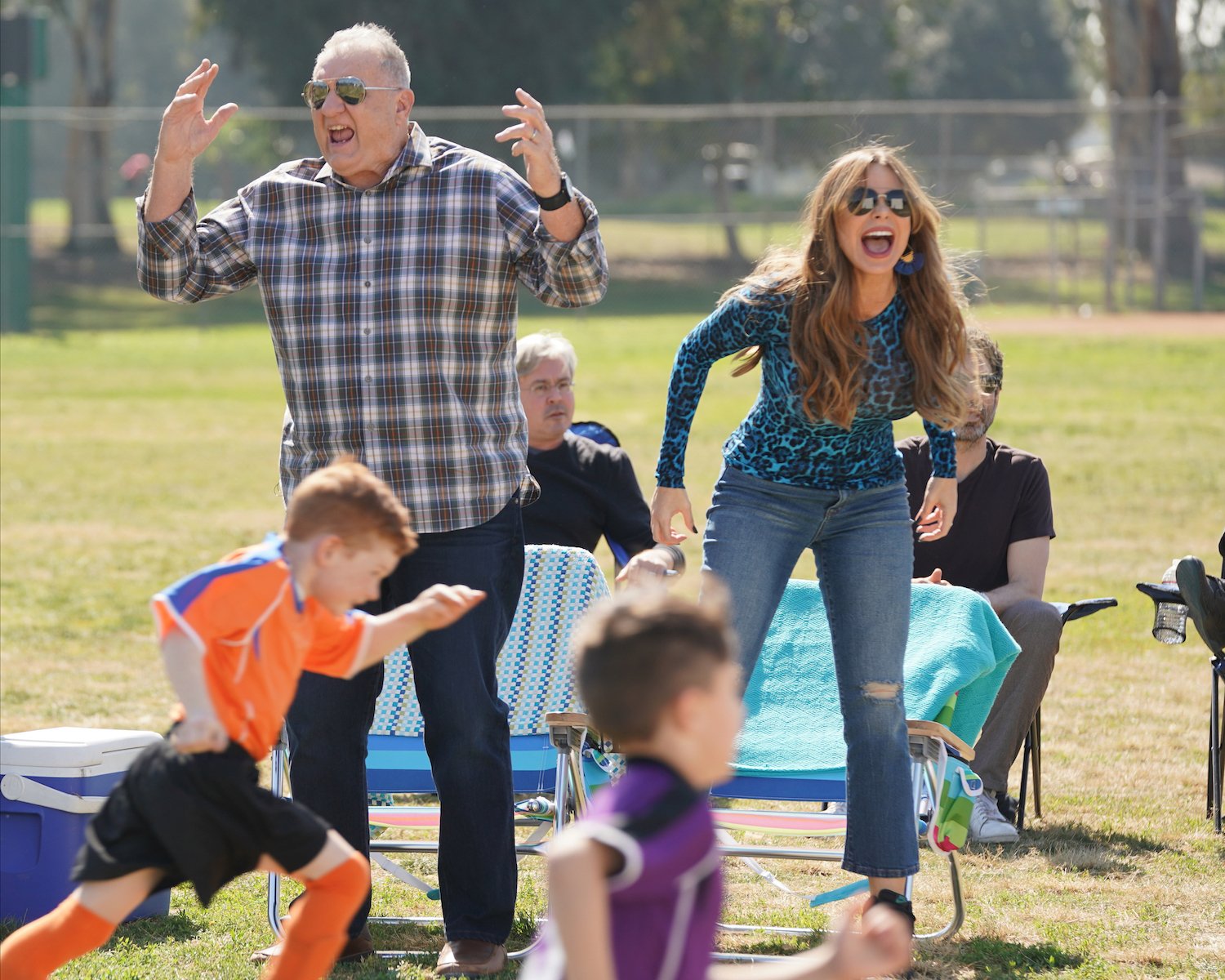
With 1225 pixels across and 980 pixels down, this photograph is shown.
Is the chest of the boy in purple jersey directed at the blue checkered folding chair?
no

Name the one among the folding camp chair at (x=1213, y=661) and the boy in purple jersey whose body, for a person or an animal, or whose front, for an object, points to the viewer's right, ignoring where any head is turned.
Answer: the boy in purple jersey

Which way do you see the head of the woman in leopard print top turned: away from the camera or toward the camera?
toward the camera

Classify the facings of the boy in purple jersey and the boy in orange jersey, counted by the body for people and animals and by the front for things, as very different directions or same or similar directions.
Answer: same or similar directions

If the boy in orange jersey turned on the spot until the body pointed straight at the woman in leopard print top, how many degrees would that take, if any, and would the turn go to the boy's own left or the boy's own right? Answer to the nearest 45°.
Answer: approximately 45° to the boy's own left

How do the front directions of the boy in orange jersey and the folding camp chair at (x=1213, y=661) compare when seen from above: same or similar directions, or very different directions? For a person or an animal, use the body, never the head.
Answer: very different directions

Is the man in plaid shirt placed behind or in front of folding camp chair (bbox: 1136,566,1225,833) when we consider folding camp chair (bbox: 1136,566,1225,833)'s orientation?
in front

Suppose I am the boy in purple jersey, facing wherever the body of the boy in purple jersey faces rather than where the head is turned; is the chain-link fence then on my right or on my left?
on my left

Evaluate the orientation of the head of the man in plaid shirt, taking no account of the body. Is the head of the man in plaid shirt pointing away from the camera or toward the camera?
toward the camera

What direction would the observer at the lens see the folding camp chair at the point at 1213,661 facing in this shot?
facing the viewer and to the left of the viewer

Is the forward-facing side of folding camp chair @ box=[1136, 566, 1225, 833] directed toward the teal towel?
yes

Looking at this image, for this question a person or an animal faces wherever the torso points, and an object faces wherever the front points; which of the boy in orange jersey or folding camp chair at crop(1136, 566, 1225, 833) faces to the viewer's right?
the boy in orange jersey

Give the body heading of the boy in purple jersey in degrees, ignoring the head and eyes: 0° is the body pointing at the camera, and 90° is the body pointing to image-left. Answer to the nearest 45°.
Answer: approximately 270°

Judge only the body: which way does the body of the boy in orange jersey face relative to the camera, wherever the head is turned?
to the viewer's right
